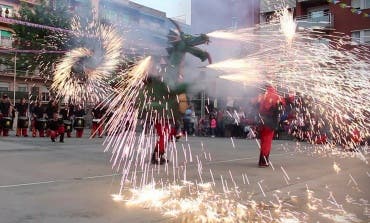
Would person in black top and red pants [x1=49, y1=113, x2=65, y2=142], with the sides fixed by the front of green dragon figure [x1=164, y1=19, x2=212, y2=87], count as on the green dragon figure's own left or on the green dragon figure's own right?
on the green dragon figure's own left

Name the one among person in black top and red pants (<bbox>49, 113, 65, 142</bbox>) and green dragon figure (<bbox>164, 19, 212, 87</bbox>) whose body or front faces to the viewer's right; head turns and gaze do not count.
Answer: the green dragon figure

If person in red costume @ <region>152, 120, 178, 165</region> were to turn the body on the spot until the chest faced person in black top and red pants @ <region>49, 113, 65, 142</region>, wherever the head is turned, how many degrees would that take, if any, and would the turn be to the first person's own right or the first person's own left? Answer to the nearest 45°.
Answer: approximately 135° to the first person's own left

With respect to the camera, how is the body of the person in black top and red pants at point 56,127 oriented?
toward the camera

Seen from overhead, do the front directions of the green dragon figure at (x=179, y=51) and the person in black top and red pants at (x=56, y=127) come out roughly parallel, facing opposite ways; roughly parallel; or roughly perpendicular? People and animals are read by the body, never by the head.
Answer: roughly perpendicular

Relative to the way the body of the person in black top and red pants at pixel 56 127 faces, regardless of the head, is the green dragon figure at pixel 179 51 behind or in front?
in front

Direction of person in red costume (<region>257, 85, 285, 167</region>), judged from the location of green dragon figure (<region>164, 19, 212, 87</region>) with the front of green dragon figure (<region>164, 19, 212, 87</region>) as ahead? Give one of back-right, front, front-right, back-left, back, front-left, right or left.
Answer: front-left

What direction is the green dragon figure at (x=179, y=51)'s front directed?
to the viewer's right

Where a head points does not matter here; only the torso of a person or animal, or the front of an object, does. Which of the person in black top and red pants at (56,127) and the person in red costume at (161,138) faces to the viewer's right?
the person in red costume at (161,138)

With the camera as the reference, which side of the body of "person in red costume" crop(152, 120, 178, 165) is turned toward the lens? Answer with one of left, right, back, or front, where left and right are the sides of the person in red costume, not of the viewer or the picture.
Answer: right

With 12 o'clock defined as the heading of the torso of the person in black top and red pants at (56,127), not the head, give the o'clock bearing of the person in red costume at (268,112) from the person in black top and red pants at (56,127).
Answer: the person in red costume at (268,112) is roughly at 11 o'clock from the person in black top and red pants at (56,127).

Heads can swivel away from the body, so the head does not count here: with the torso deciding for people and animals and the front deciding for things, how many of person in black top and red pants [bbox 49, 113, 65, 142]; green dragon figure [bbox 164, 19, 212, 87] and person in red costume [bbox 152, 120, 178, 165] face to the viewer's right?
2
